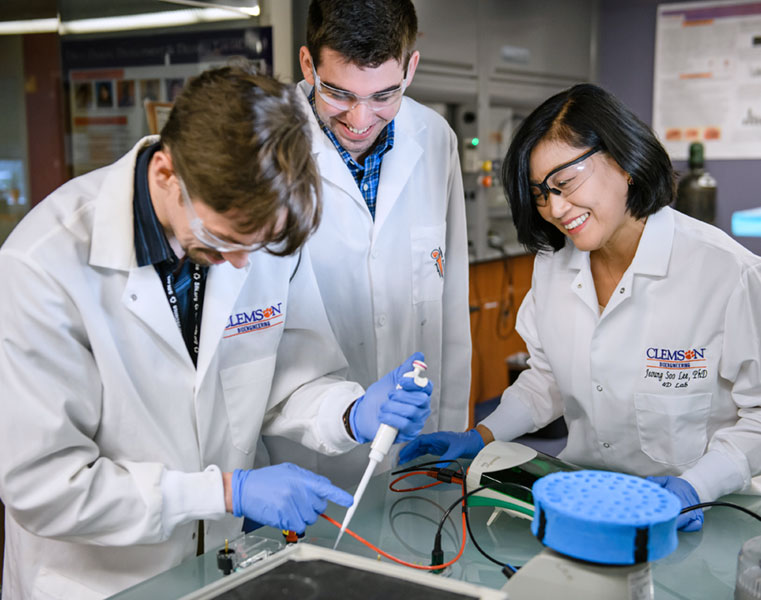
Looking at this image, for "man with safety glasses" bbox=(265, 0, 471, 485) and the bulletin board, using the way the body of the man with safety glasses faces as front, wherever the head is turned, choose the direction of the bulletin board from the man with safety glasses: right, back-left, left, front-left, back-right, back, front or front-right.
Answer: back-right

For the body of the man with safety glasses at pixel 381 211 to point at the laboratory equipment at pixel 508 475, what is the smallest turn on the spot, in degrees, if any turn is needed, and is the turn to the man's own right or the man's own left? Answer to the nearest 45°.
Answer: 0° — they already face it

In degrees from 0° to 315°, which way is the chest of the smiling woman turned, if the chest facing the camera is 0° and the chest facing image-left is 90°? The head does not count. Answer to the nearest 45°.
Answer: approximately 45°

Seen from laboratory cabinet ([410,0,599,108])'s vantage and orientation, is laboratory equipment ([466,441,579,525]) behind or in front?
in front

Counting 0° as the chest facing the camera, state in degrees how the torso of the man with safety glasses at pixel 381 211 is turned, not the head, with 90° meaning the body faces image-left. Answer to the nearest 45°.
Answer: approximately 0°

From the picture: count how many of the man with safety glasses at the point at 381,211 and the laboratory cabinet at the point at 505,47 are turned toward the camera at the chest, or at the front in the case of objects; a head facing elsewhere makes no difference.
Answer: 2

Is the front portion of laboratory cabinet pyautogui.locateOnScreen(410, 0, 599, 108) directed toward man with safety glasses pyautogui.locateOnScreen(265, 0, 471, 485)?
yes

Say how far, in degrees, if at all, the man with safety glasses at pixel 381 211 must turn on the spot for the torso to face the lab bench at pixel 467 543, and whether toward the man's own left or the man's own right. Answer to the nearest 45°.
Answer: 0° — they already face it

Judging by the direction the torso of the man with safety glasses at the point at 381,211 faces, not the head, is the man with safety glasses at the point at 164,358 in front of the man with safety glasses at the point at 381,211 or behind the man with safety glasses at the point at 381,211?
in front

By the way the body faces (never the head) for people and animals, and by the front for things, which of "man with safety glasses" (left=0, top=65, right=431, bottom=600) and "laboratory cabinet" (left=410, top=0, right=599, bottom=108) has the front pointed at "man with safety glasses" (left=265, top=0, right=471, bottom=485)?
the laboratory cabinet

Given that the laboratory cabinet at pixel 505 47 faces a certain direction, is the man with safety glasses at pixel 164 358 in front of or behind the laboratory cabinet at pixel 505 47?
in front

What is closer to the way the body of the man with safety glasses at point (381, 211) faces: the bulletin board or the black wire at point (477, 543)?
the black wire
